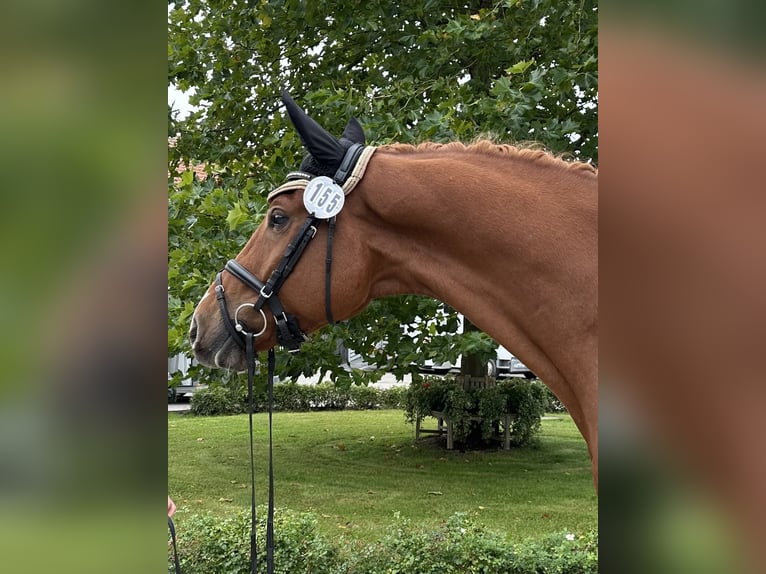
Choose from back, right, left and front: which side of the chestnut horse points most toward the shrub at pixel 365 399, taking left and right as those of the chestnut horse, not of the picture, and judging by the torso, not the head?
right

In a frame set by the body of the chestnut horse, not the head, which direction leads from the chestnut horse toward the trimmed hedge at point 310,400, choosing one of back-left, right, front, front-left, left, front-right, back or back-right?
right

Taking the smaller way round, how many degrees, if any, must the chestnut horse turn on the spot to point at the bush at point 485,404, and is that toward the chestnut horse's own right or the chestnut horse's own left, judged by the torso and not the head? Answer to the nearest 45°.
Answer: approximately 90° to the chestnut horse's own right

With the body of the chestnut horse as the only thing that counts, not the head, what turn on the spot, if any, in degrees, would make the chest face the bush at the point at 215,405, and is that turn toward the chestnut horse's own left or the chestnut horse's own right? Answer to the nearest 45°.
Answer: approximately 90° to the chestnut horse's own right

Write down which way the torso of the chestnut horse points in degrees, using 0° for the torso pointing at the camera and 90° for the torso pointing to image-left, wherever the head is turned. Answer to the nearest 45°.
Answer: approximately 90°
